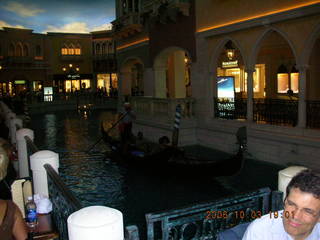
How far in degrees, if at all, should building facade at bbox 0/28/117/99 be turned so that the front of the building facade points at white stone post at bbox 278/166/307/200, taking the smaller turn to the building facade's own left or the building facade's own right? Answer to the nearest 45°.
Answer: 0° — it already faces it

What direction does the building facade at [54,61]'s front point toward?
toward the camera

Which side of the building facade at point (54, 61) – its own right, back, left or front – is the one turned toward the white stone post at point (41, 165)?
front

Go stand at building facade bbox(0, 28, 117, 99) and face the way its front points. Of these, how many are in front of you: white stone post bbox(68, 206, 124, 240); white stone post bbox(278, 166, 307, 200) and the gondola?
3

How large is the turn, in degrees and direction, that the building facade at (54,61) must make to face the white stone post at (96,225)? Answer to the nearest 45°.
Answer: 0° — it already faces it

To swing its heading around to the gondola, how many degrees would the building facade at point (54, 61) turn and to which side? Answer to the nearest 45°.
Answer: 0° — it already faces it

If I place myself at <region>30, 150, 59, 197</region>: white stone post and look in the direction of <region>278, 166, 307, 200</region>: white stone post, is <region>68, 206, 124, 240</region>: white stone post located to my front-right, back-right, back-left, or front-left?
front-right

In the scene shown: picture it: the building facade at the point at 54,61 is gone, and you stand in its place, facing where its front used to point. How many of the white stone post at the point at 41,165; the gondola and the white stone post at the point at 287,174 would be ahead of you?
3

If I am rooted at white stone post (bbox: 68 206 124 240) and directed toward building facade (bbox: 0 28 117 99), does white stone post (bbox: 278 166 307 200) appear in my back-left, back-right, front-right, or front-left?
front-right

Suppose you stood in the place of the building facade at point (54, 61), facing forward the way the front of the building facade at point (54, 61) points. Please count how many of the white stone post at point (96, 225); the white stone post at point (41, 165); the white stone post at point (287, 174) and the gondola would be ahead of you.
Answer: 4
